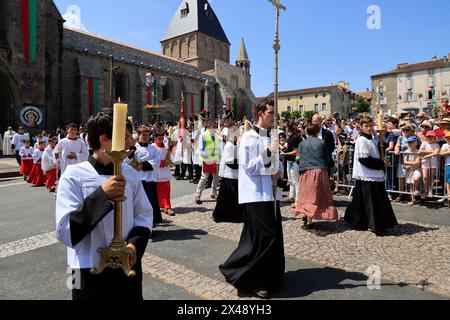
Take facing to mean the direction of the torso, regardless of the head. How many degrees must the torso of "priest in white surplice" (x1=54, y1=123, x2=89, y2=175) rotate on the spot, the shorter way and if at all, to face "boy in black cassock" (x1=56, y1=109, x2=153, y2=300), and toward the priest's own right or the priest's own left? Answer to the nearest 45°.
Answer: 0° — they already face them

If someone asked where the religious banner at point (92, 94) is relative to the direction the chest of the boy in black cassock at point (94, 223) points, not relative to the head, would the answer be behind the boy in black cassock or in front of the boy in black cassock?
behind

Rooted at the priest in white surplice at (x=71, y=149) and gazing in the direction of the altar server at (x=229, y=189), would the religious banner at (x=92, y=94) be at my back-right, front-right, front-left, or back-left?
back-left

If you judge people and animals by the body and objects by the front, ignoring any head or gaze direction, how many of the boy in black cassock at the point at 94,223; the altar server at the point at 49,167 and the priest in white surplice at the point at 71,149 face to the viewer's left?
0

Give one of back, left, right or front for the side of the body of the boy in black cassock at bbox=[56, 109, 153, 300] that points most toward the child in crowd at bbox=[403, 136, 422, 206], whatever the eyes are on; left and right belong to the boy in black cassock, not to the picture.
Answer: left

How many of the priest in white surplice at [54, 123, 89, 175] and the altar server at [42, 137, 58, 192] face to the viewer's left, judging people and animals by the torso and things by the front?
0

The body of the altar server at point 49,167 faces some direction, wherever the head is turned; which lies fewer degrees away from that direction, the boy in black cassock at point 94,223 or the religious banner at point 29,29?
the boy in black cassock

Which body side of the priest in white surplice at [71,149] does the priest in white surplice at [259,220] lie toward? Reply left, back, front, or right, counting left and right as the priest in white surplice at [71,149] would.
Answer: front

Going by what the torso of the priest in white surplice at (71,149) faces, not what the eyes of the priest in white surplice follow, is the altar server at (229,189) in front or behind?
in front

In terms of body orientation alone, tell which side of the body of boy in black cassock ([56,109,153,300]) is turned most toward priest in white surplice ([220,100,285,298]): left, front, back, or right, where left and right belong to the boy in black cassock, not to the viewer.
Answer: left

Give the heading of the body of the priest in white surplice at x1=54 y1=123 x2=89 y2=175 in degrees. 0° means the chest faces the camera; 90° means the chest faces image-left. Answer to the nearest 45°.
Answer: approximately 0°

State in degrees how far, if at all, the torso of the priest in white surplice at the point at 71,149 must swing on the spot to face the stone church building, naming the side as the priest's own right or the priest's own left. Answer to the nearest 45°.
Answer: approximately 180°

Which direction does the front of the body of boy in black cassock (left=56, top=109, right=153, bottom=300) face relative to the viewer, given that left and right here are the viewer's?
facing the viewer and to the right of the viewer
